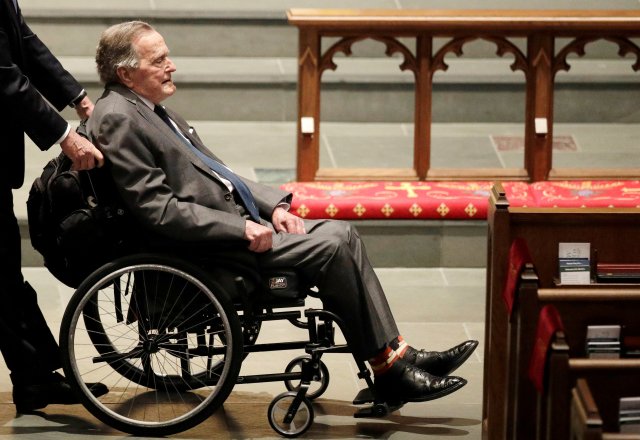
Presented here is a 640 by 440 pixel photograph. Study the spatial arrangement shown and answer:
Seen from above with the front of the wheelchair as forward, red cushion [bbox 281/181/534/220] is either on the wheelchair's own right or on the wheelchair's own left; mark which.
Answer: on the wheelchair's own left

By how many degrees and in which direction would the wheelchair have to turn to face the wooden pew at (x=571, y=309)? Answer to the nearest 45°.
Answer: approximately 45° to its right

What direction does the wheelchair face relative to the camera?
to the viewer's right

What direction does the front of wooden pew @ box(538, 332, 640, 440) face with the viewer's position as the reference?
facing away from the viewer

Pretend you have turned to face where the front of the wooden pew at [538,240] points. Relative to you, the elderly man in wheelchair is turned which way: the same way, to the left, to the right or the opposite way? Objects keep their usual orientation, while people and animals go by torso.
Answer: to the right

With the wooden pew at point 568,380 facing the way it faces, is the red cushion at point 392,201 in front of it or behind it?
in front

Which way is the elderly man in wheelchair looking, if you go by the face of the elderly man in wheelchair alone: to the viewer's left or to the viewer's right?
to the viewer's right

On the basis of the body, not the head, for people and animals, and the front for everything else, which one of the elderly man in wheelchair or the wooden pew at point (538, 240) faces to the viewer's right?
the elderly man in wheelchair

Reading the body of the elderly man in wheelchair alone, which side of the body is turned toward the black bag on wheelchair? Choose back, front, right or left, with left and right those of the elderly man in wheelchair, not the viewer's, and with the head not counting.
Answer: back

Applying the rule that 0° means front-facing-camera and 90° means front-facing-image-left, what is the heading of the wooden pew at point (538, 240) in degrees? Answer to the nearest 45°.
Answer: approximately 180°

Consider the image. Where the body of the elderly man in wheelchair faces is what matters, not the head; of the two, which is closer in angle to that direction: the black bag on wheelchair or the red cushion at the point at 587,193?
the red cushion

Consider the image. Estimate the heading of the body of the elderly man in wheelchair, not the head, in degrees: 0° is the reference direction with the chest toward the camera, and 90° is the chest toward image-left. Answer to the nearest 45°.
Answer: approximately 270°

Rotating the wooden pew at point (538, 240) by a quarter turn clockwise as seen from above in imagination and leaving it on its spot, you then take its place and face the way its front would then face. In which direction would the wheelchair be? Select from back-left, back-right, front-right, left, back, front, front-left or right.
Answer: back
